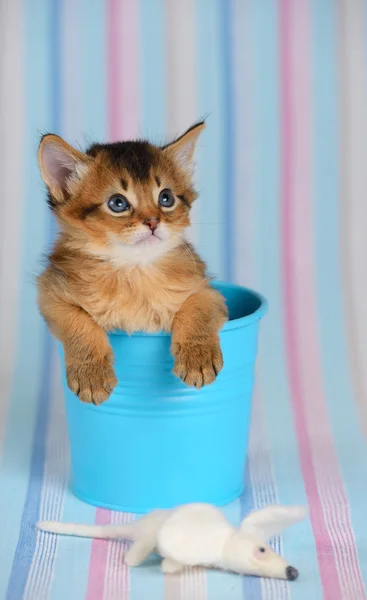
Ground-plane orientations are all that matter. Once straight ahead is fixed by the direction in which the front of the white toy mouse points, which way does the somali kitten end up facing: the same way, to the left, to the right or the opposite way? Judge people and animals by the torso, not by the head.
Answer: to the right

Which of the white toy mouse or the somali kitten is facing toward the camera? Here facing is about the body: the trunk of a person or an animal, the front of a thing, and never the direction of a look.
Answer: the somali kitten

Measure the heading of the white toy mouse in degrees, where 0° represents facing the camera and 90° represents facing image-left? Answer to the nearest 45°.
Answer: approximately 270°

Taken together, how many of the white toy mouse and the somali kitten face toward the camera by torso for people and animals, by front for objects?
1

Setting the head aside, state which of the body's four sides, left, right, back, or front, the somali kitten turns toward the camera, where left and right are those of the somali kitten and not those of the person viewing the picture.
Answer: front
